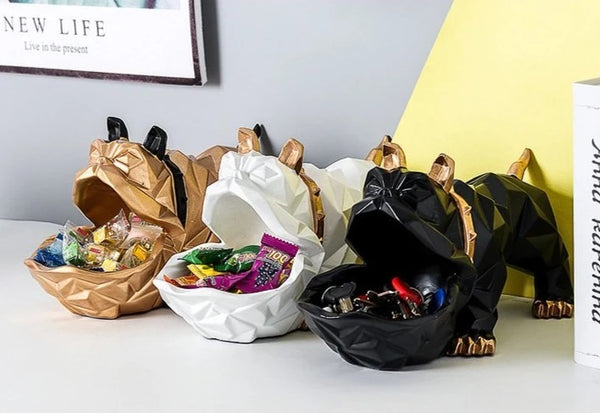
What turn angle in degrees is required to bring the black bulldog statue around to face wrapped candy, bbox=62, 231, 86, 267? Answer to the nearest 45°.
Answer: approximately 45° to its right

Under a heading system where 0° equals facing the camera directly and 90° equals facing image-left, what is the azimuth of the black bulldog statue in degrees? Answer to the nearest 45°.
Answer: approximately 45°
